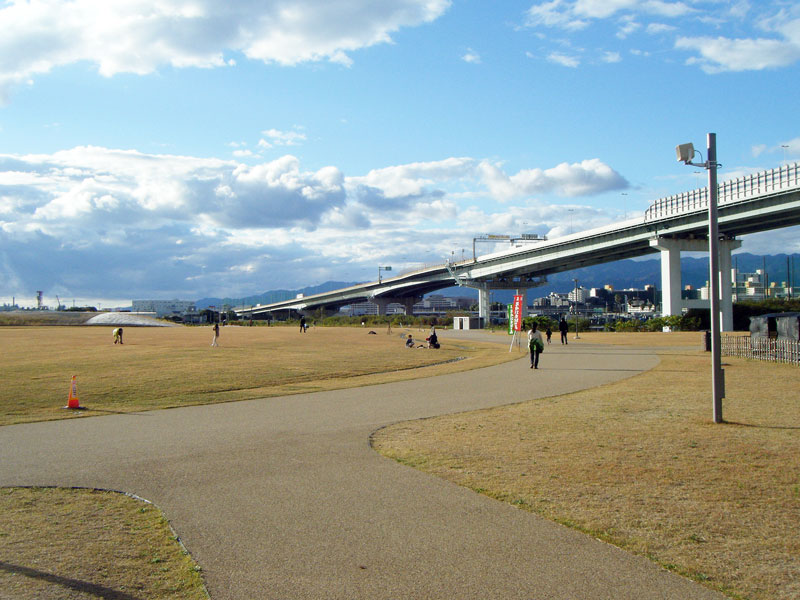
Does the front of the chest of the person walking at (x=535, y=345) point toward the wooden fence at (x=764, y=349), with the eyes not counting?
no
